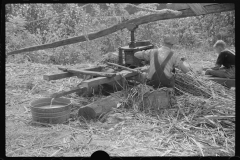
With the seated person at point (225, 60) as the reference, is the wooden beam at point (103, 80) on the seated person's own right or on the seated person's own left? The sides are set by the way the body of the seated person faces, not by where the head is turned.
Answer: on the seated person's own left

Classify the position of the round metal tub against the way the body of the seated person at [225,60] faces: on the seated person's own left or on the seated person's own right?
on the seated person's own left

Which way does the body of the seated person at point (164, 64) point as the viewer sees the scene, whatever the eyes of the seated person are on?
away from the camera

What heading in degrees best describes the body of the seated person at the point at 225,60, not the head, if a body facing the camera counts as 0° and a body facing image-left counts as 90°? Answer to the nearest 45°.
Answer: approximately 90°

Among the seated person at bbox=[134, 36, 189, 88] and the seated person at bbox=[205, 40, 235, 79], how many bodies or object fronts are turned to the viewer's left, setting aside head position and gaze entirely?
1
